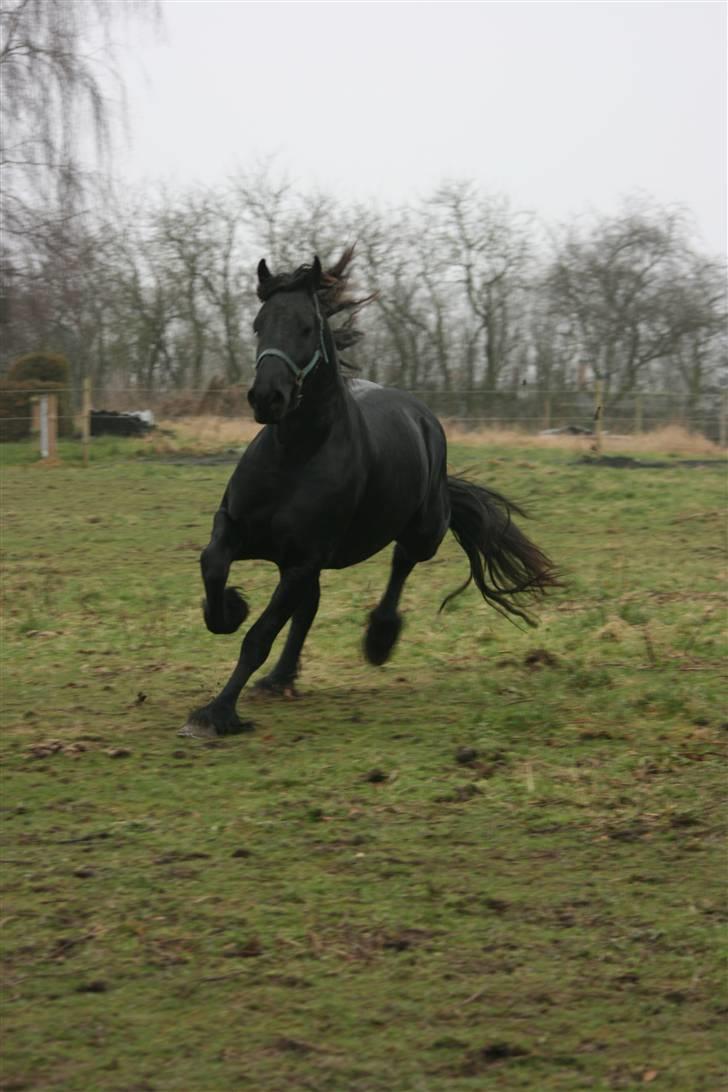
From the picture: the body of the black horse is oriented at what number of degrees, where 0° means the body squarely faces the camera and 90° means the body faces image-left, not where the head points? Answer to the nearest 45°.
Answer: approximately 45°

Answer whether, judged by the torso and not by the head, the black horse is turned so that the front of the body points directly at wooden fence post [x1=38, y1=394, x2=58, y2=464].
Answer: no

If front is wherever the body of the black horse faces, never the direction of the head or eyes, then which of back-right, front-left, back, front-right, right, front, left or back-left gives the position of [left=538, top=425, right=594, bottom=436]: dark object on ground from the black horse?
back-right

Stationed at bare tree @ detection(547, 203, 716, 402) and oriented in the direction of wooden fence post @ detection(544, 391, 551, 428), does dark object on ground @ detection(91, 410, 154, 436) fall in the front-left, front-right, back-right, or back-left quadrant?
front-right

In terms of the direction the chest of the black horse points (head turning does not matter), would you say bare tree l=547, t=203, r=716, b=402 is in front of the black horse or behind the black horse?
behind

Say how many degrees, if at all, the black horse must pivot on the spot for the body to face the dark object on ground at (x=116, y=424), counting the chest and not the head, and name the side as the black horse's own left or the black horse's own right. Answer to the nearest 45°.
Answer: approximately 135° to the black horse's own right

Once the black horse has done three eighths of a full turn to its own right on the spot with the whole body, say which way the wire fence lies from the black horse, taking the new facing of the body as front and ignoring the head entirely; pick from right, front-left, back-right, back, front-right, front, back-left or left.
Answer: front

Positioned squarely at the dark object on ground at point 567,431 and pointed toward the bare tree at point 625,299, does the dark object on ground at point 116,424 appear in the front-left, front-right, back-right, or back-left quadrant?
back-left

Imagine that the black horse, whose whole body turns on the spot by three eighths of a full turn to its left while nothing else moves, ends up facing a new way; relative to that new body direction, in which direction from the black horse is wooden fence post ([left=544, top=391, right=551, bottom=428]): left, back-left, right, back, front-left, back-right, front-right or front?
left
